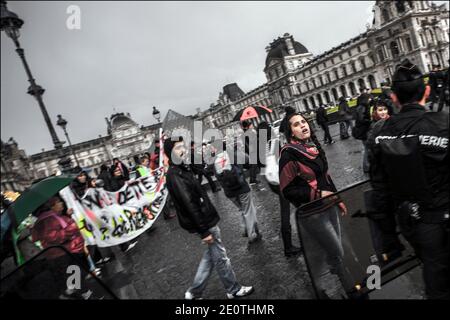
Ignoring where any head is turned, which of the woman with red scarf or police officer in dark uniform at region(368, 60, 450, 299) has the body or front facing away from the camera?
the police officer in dark uniform

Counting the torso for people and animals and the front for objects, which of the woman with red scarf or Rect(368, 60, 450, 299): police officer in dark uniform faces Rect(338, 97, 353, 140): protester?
the police officer in dark uniform

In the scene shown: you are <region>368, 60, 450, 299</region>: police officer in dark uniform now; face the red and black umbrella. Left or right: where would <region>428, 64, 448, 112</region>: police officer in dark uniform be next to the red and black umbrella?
right

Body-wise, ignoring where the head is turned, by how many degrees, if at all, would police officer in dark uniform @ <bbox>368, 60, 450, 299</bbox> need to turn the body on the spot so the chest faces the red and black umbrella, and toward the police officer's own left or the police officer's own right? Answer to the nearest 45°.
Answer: approximately 45° to the police officer's own left

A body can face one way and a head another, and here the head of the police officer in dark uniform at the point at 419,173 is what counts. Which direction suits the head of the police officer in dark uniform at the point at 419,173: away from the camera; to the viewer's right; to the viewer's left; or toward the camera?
away from the camera

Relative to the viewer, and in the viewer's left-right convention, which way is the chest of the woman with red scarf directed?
facing the viewer and to the right of the viewer

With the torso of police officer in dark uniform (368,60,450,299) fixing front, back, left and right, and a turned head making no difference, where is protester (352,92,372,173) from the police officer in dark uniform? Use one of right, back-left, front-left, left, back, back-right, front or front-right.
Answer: front

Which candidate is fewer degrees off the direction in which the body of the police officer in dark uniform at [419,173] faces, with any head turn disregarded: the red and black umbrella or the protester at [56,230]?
the red and black umbrella

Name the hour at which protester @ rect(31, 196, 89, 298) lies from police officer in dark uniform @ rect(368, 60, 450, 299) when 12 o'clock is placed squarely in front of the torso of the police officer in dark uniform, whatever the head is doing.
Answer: The protester is roughly at 9 o'clock from the police officer in dark uniform.

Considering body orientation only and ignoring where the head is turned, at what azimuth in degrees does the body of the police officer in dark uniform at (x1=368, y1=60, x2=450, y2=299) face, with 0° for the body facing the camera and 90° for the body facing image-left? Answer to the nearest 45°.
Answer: approximately 180°

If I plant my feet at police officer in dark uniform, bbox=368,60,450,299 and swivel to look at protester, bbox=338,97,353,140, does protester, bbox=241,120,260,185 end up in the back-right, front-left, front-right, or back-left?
front-left
